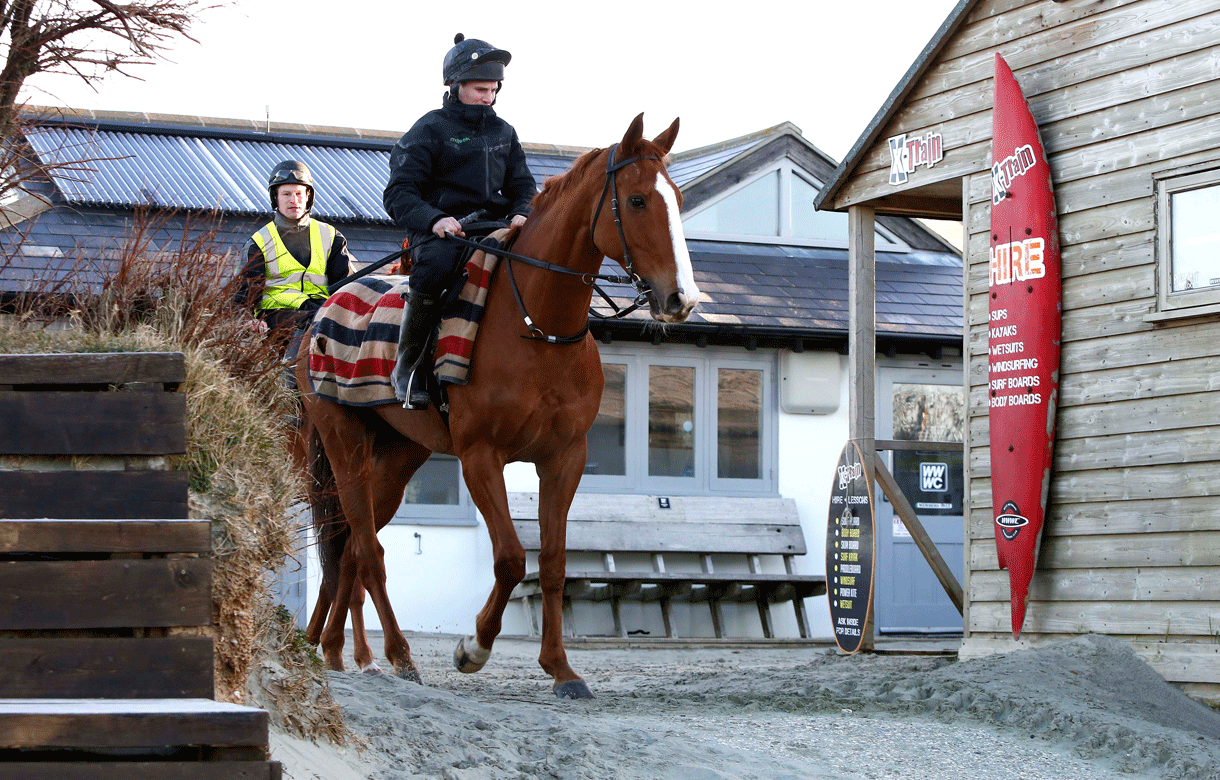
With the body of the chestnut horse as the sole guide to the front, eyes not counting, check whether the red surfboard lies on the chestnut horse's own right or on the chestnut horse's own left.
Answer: on the chestnut horse's own left

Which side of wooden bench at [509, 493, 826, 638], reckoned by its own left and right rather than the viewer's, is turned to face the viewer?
front

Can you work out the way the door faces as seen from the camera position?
facing the viewer

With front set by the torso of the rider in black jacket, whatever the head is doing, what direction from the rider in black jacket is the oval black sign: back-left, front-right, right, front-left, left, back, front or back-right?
left

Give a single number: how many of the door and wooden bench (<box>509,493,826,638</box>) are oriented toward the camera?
2

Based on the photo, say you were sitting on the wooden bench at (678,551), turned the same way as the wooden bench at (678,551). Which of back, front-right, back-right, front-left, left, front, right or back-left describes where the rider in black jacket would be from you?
front

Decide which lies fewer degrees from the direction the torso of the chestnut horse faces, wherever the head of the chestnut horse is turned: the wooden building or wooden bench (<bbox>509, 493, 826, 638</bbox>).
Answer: the wooden building

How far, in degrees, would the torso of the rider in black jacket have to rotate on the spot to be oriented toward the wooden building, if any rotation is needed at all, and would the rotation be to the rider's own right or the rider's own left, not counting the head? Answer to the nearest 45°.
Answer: approximately 45° to the rider's own left

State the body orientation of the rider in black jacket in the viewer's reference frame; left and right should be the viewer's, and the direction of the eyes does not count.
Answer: facing the viewer and to the right of the viewer

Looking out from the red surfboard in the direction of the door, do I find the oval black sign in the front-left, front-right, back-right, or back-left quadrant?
front-left

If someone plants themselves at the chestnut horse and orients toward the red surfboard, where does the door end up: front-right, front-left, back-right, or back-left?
front-left

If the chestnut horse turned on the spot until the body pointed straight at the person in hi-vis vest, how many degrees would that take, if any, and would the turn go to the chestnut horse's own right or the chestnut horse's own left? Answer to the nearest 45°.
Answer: approximately 180°

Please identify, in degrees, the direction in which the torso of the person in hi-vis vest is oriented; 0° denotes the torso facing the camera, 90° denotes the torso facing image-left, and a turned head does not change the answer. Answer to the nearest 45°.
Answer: approximately 315°
